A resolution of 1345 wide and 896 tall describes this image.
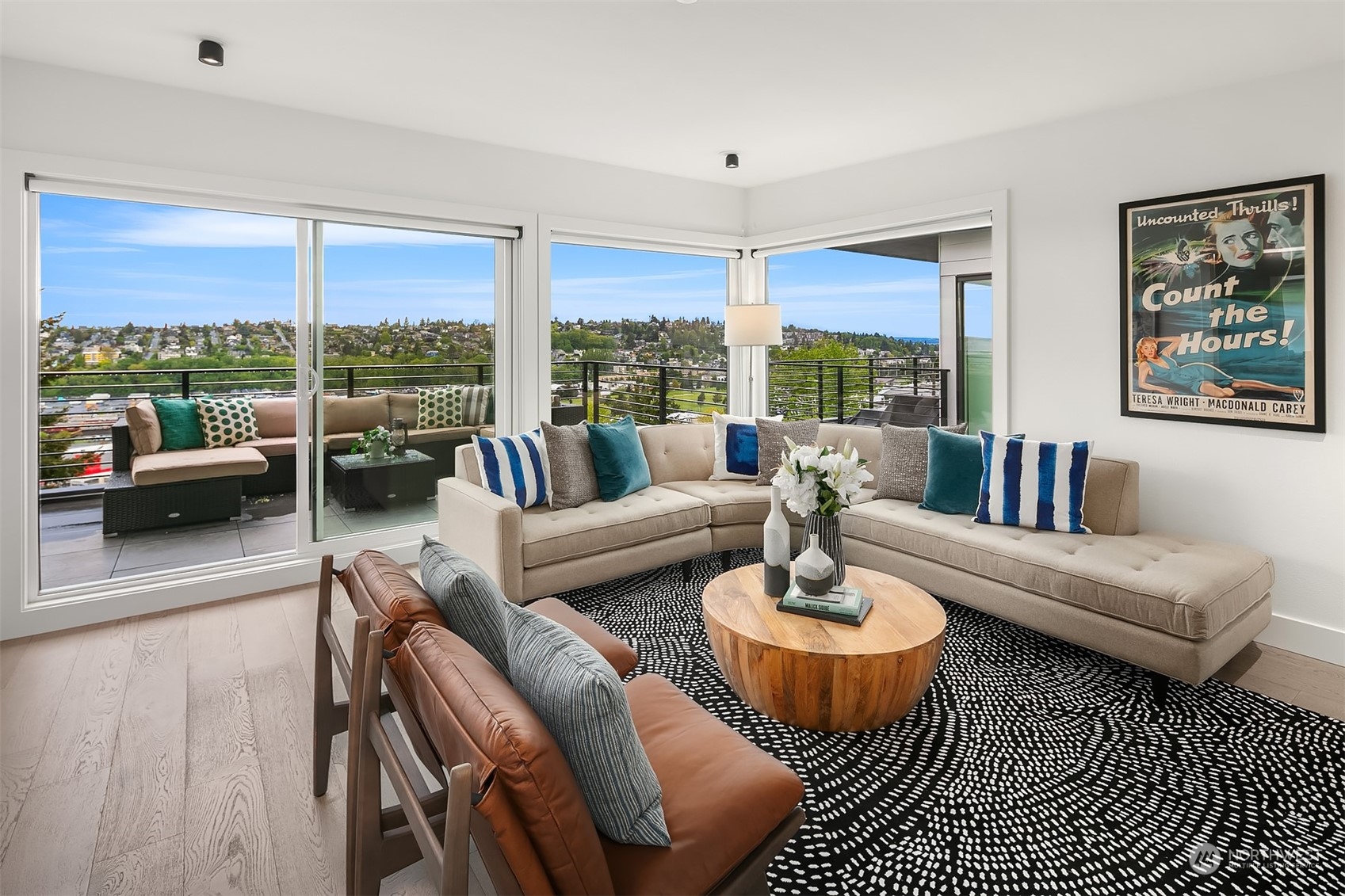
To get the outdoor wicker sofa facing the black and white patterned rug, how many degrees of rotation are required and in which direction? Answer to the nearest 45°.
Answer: approximately 45° to its left

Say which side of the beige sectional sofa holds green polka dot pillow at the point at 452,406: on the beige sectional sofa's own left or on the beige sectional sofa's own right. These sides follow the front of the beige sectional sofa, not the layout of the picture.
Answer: on the beige sectional sofa's own right

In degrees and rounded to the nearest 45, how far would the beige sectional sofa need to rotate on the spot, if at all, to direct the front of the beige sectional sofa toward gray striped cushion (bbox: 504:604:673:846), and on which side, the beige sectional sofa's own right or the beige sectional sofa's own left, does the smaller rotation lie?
0° — it already faces it

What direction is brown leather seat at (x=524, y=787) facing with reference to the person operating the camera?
facing away from the viewer and to the right of the viewer

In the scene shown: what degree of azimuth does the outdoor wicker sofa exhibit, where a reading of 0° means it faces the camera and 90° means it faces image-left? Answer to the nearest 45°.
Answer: approximately 0°

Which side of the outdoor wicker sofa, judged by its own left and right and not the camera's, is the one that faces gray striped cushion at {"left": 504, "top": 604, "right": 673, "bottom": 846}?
front

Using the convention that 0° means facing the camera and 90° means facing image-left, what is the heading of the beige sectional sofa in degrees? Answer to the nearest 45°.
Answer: approximately 0°

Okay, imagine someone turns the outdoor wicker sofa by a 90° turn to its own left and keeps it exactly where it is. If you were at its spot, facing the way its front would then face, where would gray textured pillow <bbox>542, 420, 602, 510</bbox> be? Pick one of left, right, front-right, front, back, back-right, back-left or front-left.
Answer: front-right

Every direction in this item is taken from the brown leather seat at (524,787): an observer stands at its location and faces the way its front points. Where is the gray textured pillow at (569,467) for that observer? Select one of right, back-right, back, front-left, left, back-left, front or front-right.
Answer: front-left

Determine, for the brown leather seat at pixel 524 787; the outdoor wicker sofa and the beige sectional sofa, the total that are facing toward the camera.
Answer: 2
